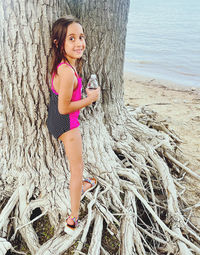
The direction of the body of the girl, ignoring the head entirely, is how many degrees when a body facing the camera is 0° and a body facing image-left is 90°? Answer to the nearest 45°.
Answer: approximately 270°
